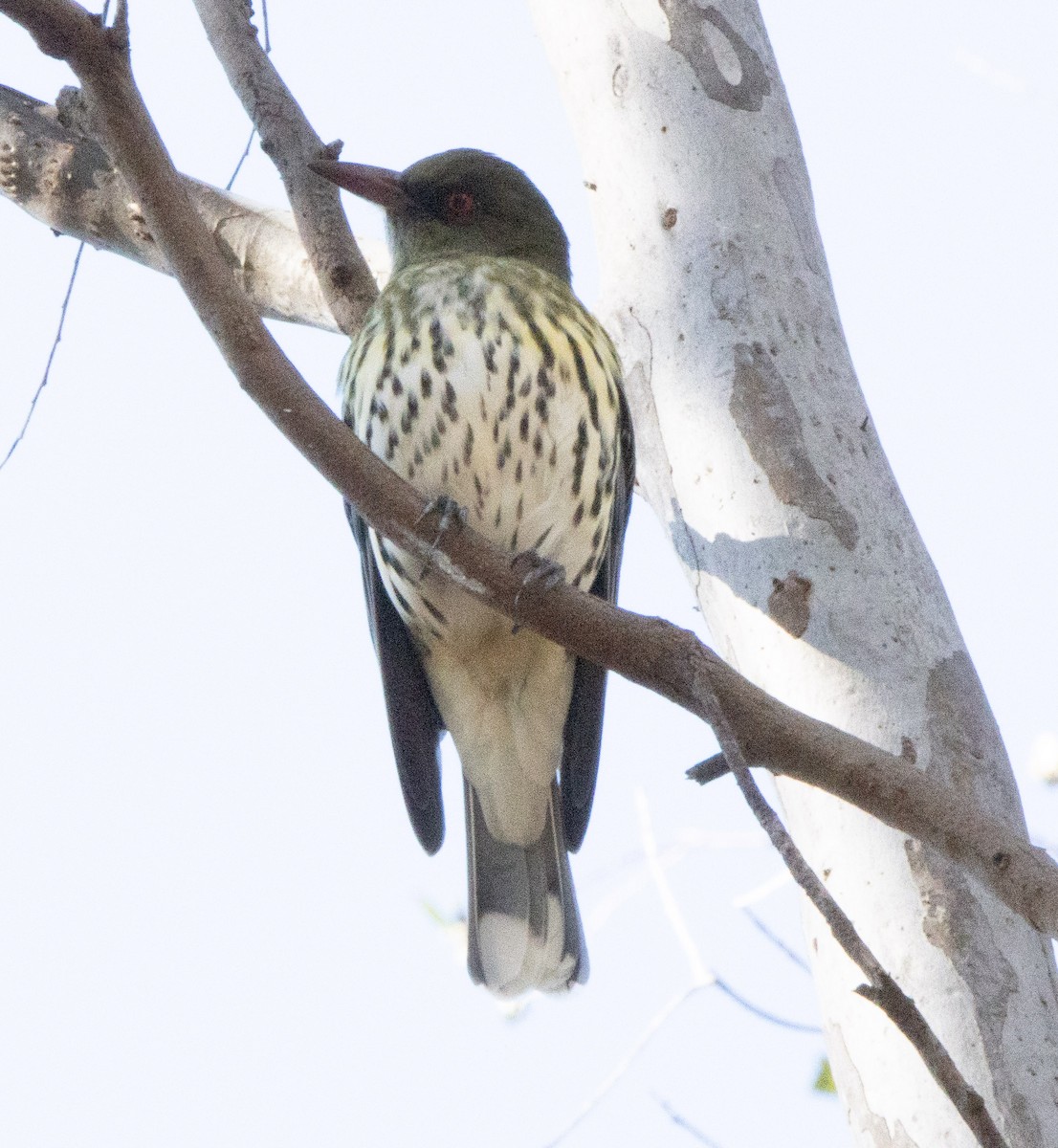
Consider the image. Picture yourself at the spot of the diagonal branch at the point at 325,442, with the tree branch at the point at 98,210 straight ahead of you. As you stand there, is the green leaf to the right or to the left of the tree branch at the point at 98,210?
right

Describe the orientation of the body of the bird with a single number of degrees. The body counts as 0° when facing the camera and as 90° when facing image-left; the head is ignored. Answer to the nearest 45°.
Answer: approximately 0°
